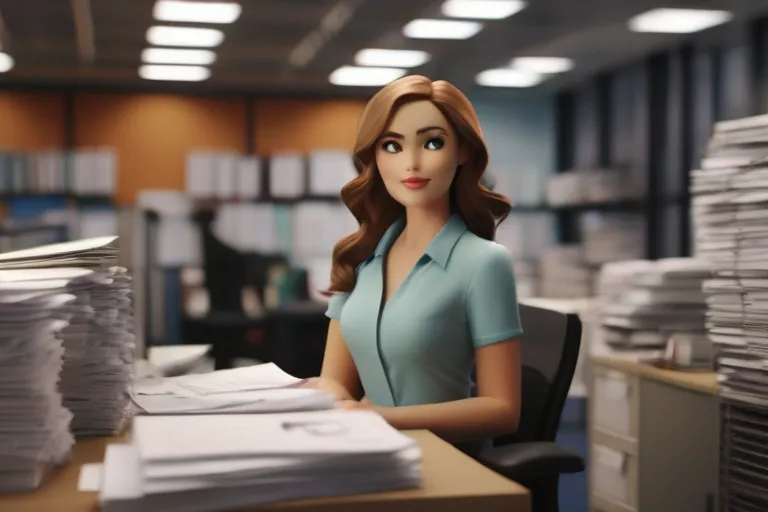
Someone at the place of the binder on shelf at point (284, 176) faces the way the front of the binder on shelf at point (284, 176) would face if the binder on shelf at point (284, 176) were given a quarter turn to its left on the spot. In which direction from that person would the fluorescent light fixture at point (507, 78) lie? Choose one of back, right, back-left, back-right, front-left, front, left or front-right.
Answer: front

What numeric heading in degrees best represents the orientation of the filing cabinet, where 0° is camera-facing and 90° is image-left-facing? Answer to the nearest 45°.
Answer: approximately 45°

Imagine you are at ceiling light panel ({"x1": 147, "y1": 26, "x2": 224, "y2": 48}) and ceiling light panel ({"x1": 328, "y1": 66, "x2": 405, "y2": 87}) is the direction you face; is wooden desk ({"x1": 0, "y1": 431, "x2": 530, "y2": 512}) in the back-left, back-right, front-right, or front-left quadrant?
back-right

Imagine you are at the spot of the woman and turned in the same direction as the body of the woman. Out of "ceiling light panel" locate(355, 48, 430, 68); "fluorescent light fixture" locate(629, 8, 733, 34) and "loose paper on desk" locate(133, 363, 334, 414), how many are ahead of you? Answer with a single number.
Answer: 1

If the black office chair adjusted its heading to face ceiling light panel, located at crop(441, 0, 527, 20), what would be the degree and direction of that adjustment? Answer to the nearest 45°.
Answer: approximately 135° to its right

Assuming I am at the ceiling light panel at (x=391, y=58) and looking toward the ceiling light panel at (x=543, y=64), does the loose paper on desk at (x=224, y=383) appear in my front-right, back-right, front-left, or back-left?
back-right

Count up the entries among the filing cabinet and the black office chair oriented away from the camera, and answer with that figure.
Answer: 0

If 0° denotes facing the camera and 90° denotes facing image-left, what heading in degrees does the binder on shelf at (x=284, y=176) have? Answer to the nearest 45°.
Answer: approximately 0°

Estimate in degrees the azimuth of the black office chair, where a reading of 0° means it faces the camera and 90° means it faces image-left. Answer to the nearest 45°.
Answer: approximately 45°

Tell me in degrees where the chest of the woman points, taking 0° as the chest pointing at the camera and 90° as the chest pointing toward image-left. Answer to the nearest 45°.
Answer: approximately 45°

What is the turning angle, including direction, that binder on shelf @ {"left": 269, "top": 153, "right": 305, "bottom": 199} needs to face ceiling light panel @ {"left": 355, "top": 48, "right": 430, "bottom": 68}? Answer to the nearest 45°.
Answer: approximately 45° to its left

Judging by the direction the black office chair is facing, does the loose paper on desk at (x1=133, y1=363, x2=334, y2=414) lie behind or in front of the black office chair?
in front

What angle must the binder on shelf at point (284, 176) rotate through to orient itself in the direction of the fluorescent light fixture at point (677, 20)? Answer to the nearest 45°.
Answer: approximately 45° to its left
